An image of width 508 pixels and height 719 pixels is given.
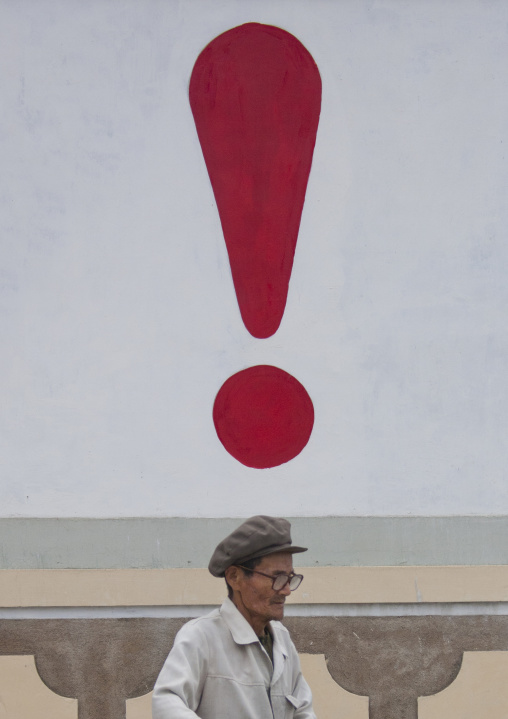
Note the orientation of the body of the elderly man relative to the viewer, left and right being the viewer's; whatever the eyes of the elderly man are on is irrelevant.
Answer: facing the viewer and to the right of the viewer
